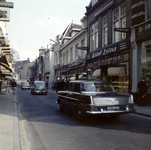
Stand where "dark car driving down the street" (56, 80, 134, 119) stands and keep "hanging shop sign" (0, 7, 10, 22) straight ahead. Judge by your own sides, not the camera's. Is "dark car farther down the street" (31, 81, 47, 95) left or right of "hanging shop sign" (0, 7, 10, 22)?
right

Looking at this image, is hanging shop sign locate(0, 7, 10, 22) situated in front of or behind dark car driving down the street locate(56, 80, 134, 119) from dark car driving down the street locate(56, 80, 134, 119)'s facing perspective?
in front

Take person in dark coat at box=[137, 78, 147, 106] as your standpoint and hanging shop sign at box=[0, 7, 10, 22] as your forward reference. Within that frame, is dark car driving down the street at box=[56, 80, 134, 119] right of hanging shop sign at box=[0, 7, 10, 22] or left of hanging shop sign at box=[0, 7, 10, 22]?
left

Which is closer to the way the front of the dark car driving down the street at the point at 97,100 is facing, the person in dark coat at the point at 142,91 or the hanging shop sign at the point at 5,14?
the hanging shop sign
